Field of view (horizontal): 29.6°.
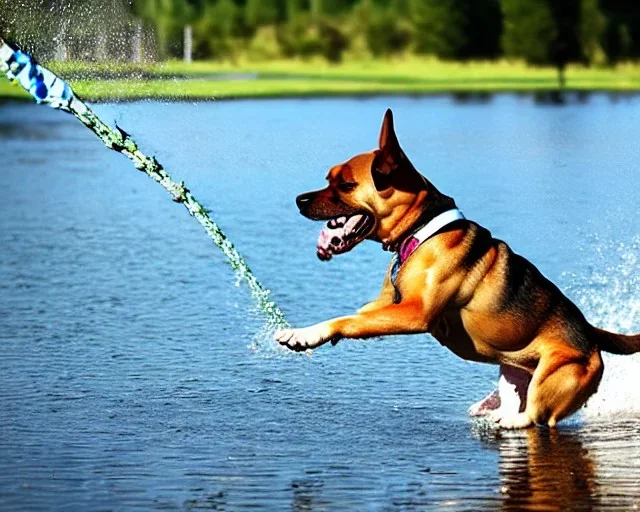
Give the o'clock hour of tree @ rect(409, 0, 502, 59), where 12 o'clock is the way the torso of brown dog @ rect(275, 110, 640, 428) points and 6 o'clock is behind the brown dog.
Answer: The tree is roughly at 3 o'clock from the brown dog.

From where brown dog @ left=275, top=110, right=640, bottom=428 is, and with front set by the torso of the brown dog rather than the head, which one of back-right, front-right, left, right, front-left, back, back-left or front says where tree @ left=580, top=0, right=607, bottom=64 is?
right

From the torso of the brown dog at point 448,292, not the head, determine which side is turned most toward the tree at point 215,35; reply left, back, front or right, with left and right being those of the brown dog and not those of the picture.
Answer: right

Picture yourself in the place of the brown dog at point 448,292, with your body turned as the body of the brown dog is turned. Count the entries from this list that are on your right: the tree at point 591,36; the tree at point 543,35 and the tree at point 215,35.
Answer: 3

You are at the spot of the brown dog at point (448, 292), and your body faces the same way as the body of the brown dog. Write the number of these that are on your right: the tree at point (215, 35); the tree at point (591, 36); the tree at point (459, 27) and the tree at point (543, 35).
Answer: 4

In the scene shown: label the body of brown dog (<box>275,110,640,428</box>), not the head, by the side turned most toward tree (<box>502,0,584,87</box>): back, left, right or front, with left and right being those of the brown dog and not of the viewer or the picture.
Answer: right

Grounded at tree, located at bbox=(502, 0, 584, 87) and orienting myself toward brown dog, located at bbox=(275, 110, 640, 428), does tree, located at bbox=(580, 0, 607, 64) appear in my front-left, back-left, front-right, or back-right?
back-left

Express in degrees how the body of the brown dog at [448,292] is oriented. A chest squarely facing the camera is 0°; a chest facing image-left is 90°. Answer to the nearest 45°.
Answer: approximately 90°

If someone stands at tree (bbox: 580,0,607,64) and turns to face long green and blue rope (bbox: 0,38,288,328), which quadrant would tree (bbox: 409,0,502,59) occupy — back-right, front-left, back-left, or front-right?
front-right

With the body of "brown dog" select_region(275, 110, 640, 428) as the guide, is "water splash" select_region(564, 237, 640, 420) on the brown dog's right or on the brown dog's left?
on the brown dog's right
